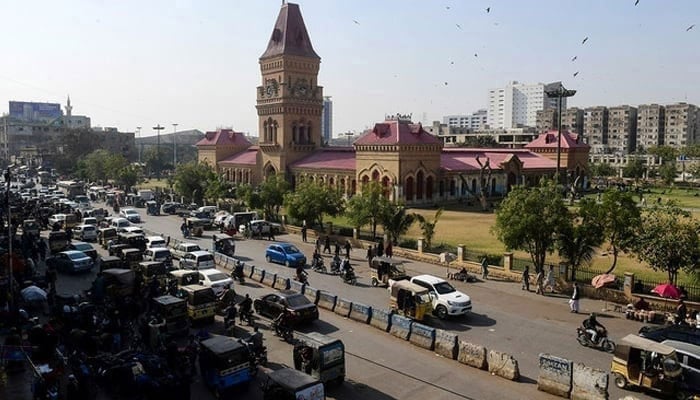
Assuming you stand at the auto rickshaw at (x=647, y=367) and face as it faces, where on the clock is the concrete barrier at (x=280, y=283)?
The concrete barrier is roughly at 5 o'clock from the auto rickshaw.

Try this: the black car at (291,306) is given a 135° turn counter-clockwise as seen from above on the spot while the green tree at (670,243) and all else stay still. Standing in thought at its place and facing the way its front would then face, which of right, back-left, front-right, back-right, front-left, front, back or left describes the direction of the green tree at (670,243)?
left

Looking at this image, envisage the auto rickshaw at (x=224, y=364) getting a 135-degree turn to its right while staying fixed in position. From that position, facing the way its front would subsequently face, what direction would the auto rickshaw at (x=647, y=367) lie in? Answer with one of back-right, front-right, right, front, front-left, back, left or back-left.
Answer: front

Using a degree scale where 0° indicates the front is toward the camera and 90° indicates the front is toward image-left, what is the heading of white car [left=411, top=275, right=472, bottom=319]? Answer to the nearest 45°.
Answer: approximately 315°

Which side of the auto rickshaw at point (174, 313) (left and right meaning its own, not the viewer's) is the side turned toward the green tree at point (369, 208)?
right

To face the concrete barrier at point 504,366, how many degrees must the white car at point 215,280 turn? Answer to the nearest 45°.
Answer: approximately 180°

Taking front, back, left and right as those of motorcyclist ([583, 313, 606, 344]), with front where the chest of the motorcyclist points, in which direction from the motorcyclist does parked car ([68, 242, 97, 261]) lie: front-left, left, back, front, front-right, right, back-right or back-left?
back-right

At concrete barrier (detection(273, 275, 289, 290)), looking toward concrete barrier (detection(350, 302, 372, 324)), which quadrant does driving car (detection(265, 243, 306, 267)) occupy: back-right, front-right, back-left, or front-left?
back-left

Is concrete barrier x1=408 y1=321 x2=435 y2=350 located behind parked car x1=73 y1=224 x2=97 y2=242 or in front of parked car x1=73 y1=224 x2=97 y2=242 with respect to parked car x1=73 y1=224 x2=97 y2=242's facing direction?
behind
